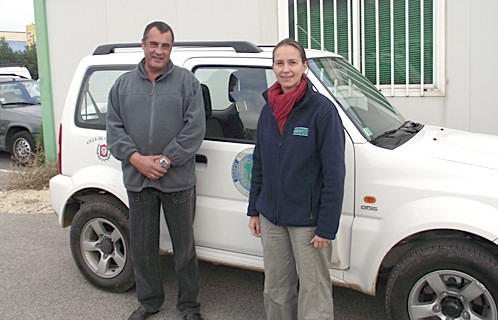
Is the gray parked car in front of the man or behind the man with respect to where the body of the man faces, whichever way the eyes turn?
behind

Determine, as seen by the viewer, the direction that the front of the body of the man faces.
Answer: toward the camera

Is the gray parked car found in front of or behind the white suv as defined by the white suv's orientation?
behind

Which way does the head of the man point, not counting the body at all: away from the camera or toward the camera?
toward the camera

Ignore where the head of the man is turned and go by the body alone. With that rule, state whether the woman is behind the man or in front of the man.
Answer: in front

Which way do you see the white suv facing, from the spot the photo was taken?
facing the viewer and to the right of the viewer
